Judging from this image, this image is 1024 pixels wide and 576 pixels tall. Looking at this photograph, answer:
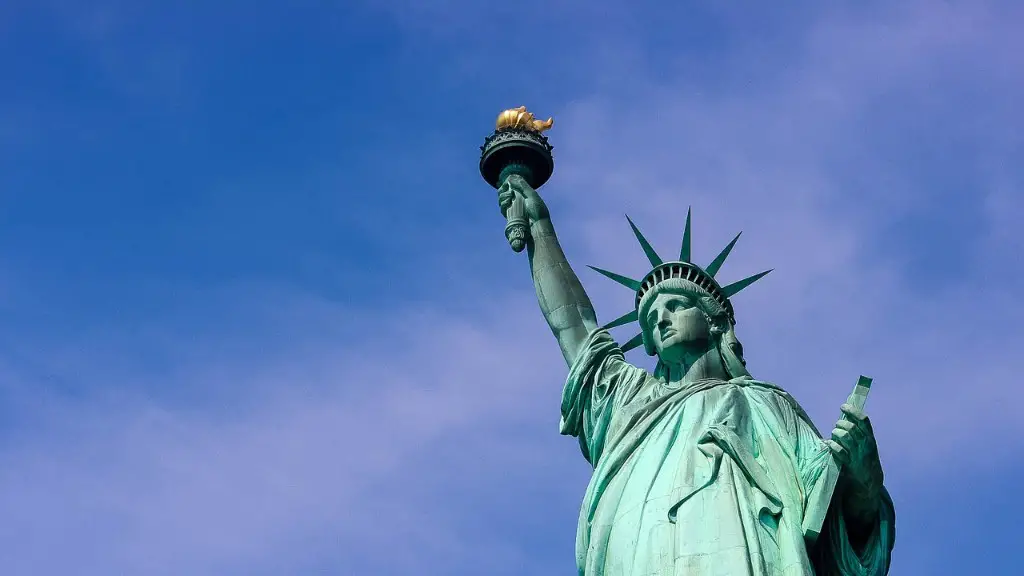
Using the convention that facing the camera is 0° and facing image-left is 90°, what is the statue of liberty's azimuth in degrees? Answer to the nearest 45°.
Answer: approximately 45°
